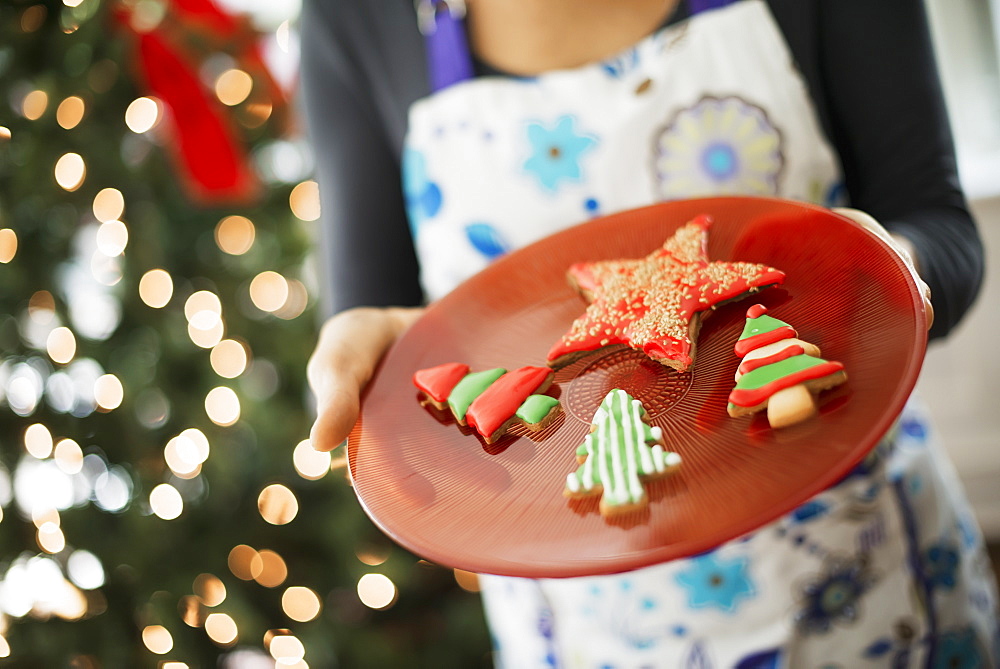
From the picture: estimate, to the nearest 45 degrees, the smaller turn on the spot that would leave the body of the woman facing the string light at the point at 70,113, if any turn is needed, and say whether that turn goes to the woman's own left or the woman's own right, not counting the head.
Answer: approximately 135° to the woman's own right

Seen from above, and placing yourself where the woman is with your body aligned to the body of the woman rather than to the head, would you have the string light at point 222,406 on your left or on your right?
on your right

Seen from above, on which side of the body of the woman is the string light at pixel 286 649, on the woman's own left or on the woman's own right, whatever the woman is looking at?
on the woman's own right

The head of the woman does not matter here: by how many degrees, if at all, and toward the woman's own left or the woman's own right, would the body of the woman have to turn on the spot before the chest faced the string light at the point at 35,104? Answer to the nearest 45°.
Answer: approximately 135° to the woman's own right

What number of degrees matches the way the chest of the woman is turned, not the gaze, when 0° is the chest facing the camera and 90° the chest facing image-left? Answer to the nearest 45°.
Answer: approximately 0°

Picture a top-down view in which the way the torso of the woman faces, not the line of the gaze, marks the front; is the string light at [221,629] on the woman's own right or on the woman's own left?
on the woman's own right
